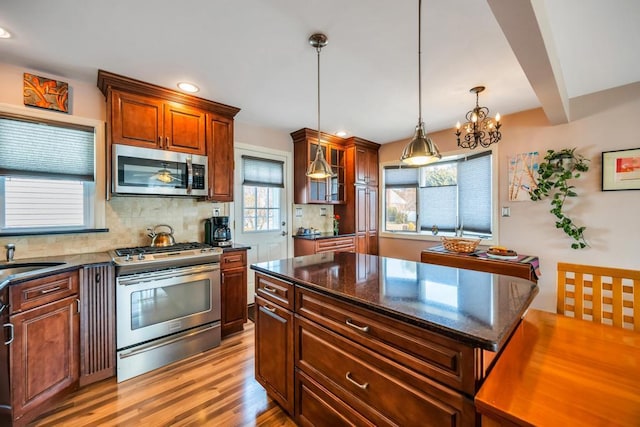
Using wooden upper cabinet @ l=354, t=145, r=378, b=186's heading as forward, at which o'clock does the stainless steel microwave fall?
The stainless steel microwave is roughly at 3 o'clock from the wooden upper cabinet.

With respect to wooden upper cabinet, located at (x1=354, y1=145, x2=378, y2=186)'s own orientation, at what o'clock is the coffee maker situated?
The coffee maker is roughly at 3 o'clock from the wooden upper cabinet.

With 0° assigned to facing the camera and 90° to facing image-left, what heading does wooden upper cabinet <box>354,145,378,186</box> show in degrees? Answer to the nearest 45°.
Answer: approximately 315°

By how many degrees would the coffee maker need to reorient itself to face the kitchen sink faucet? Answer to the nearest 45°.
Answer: approximately 135° to its right

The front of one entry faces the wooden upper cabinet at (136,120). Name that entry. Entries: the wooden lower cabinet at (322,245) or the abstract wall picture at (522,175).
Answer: the abstract wall picture
